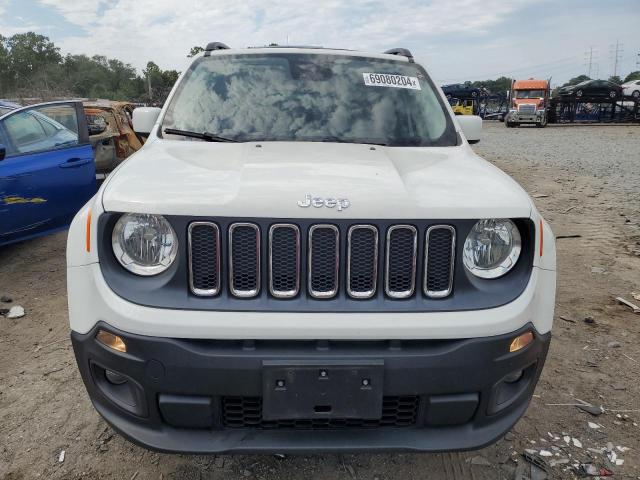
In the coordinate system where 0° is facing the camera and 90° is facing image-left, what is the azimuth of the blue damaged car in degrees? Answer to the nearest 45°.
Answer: approximately 45°

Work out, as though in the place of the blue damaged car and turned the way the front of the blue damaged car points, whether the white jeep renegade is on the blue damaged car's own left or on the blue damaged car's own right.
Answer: on the blue damaged car's own left

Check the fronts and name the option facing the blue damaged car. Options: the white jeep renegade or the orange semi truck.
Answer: the orange semi truck

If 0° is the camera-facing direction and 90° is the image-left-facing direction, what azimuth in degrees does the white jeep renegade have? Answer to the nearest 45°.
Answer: approximately 0°

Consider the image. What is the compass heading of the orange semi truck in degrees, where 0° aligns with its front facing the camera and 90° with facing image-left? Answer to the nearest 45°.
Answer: approximately 0°

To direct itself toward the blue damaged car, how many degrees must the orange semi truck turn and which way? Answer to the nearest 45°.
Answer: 0° — it already faces it

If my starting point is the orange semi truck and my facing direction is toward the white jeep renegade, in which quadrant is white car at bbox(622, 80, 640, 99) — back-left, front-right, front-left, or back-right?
back-left

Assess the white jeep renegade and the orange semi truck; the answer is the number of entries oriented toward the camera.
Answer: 2

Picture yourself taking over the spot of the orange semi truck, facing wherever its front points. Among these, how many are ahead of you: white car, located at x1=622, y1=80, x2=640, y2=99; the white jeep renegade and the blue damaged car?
2

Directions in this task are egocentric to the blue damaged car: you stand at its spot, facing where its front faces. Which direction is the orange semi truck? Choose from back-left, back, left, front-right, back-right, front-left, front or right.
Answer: back
